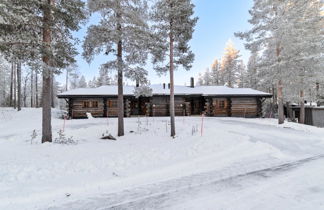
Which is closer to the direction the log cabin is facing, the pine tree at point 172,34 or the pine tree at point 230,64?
the pine tree at point 172,34

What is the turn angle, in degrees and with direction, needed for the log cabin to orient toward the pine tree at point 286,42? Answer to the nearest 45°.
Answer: approximately 45° to its left

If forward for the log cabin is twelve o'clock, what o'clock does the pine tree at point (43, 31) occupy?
The pine tree is roughly at 1 o'clock from the log cabin.

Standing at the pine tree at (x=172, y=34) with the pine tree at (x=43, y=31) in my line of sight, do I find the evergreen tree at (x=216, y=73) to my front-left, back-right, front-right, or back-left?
back-right

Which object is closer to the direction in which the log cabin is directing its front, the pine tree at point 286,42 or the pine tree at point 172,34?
the pine tree at point 172,34

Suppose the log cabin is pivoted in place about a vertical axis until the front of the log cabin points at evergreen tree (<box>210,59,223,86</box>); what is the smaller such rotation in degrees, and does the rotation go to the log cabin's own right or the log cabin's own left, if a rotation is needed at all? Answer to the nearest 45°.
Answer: approximately 135° to the log cabin's own left

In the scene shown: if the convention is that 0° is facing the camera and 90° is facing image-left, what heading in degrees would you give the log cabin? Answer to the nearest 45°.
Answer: approximately 0°

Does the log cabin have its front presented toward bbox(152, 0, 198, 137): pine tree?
yes
